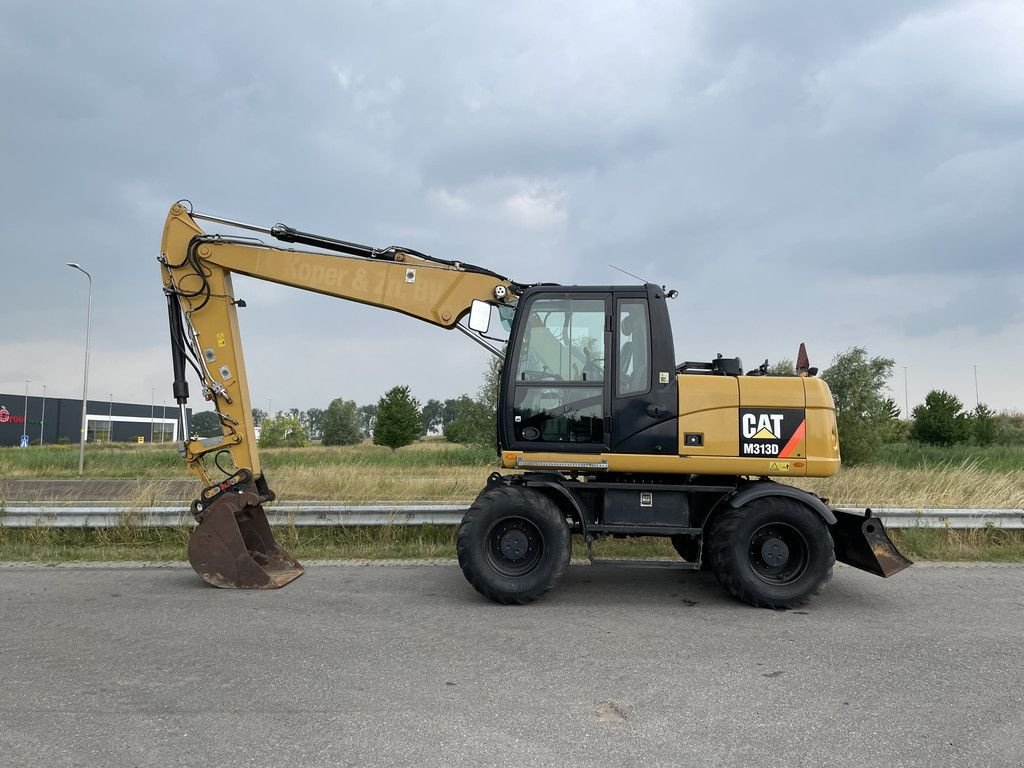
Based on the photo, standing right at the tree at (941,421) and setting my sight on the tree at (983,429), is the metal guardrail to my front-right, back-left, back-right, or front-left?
back-right

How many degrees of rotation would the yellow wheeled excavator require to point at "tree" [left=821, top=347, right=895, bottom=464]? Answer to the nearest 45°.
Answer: approximately 135° to its right

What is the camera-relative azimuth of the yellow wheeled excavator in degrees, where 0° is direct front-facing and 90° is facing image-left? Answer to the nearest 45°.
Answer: approximately 90°

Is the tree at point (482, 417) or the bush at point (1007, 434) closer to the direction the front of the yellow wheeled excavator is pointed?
the tree

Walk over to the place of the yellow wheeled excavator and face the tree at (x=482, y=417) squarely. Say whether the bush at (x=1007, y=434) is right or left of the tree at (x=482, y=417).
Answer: right

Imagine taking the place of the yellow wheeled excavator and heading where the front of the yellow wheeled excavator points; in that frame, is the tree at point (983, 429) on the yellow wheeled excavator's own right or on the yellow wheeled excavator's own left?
on the yellow wheeled excavator's own right

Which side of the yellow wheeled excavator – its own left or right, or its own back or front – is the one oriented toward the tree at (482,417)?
right

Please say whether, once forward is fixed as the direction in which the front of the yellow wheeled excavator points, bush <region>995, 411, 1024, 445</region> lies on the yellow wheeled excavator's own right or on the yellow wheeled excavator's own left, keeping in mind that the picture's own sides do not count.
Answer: on the yellow wheeled excavator's own right

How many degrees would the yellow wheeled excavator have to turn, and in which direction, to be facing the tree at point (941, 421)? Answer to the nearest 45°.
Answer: approximately 135° to its right
